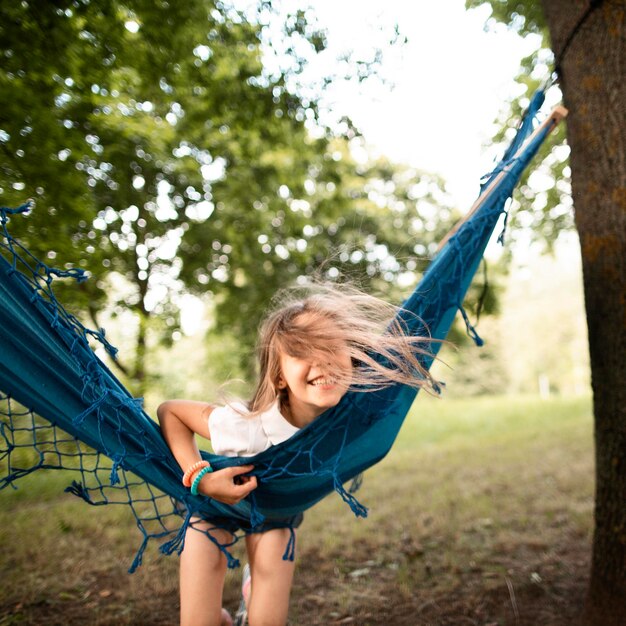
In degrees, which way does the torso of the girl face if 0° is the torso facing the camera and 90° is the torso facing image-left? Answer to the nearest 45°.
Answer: approximately 0°

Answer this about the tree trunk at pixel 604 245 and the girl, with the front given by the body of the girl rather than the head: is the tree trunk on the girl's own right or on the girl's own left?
on the girl's own left

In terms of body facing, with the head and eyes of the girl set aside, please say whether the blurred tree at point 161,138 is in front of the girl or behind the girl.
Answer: behind
